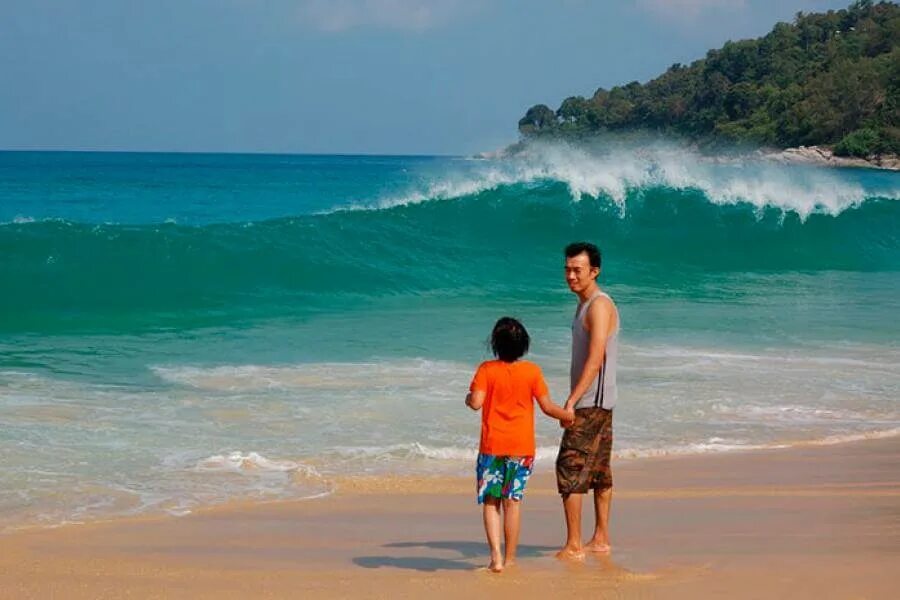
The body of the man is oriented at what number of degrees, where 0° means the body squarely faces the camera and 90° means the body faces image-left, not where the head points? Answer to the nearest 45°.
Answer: approximately 90°
